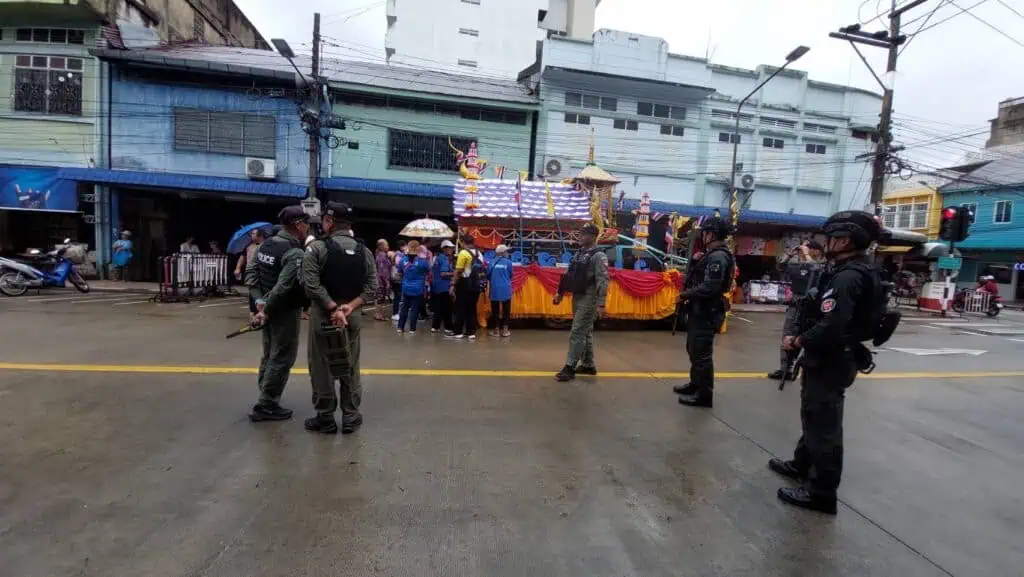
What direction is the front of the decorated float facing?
to the viewer's right

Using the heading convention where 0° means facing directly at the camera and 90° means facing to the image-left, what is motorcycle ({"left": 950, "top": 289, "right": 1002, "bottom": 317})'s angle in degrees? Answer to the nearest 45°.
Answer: approximately 90°

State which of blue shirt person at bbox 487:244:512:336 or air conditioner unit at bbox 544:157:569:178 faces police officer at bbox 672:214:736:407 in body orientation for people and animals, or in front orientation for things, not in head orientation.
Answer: the air conditioner unit

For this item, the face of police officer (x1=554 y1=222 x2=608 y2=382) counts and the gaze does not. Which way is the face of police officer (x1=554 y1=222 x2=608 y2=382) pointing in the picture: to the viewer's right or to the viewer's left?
to the viewer's left

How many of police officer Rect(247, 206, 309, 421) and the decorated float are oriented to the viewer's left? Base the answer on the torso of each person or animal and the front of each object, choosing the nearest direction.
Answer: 0

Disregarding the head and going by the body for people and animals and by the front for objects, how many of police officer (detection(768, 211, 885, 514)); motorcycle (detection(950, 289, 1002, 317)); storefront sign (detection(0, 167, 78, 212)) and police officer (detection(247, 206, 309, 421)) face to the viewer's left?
2

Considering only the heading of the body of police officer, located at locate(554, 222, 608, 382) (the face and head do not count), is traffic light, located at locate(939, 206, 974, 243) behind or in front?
behind

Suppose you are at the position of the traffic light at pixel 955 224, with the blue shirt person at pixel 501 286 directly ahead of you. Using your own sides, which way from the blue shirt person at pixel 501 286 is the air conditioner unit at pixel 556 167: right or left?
right

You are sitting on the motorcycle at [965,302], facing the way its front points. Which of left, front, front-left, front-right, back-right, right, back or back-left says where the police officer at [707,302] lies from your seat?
left

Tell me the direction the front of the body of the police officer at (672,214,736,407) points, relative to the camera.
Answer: to the viewer's left

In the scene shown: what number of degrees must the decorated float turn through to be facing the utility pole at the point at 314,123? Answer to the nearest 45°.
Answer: approximately 135° to its left

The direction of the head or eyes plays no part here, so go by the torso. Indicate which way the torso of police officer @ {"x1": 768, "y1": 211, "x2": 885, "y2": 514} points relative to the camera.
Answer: to the viewer's left

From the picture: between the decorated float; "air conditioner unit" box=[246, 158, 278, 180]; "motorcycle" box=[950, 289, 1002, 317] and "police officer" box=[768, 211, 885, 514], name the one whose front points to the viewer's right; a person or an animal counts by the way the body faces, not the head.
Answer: the decorated float

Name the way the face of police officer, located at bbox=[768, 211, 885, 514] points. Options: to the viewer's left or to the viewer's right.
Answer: to the viewer's left

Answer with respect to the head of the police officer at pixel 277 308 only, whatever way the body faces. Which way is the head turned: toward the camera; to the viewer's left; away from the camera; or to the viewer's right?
to the viewer's right
